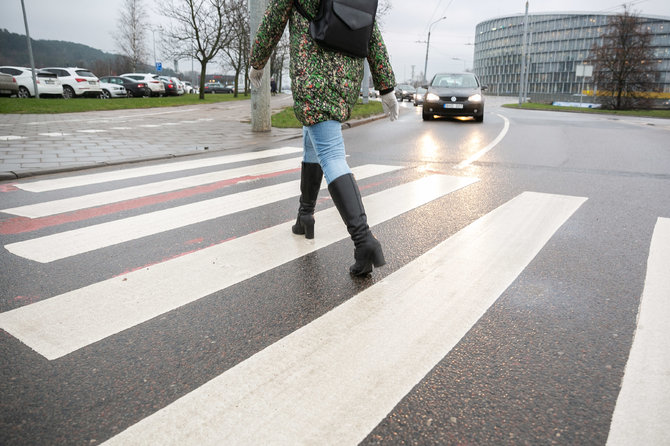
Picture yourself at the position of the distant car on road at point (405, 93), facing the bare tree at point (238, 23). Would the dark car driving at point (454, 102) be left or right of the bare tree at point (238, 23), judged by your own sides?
left

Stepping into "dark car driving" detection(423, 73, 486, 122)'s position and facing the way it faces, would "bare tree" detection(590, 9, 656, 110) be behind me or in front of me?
behind

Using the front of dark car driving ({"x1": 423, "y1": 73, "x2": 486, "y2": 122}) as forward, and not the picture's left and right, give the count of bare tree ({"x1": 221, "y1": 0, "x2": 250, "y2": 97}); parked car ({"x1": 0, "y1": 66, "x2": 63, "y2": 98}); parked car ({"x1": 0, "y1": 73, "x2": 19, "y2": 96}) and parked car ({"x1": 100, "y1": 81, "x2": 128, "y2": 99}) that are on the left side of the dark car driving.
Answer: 0

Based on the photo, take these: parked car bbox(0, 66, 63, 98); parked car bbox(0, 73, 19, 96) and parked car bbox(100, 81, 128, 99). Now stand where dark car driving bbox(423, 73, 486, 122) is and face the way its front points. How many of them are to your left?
0

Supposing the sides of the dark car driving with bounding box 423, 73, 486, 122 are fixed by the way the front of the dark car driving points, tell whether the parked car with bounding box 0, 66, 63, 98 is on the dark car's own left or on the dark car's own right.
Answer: on the dark car's own right

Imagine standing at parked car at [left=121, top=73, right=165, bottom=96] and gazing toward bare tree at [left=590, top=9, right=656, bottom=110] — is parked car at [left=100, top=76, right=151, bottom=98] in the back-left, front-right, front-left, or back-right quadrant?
back-right

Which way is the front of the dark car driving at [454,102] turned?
toward the camera

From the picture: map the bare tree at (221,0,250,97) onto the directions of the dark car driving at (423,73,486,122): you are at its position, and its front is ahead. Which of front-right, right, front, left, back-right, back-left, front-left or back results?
back-right

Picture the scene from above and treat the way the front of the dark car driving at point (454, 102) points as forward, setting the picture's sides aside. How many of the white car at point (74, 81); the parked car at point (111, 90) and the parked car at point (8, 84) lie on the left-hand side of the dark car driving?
0

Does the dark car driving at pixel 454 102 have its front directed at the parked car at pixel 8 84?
no

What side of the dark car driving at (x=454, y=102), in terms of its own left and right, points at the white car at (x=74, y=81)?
right

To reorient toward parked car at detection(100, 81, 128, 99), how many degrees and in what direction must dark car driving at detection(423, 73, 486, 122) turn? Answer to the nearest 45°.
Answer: approximately 135° to its right

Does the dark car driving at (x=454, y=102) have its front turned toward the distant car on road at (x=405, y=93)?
no

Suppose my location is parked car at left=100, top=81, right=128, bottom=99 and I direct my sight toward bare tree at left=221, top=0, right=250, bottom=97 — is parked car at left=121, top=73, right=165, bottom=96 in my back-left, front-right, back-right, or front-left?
front-left

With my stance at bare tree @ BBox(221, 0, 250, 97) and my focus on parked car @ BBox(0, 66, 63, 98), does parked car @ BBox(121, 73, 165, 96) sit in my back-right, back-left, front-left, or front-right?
front-right

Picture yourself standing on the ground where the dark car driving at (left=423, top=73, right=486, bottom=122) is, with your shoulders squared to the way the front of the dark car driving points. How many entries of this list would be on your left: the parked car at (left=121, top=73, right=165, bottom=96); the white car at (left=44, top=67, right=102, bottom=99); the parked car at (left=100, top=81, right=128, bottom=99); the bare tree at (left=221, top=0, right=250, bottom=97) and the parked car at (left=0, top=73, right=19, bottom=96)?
0

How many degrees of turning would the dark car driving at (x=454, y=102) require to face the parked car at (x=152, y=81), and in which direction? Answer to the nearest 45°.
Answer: approximately 135° to its right
